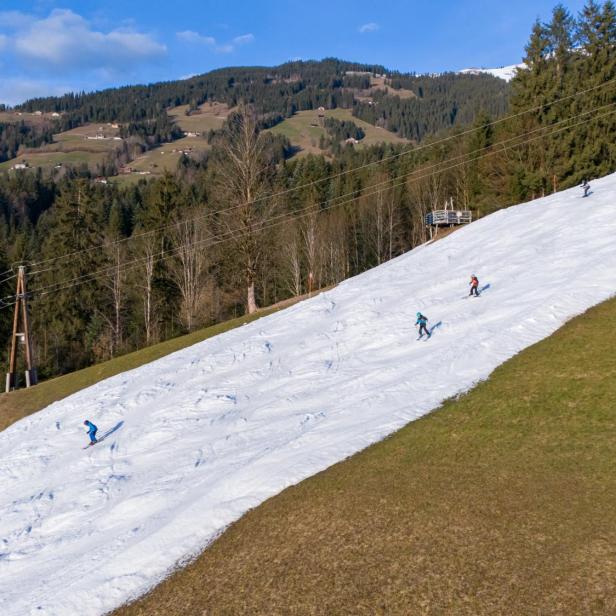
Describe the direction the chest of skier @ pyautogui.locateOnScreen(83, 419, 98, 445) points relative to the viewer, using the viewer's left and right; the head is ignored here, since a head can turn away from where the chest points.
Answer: facing to the left of the viewer

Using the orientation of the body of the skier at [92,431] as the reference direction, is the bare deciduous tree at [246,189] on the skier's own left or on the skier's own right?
on the skier's own right

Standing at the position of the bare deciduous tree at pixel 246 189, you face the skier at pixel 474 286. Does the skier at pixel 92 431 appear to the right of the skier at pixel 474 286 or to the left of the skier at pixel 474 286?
right

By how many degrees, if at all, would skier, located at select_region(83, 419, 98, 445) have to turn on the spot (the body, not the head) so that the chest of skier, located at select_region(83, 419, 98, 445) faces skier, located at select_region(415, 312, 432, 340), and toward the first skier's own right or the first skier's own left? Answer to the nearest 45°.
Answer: approximately 180°

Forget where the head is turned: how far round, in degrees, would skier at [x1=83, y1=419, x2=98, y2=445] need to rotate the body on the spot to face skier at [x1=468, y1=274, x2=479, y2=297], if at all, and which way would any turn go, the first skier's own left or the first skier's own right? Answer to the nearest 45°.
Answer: approximately 180°
